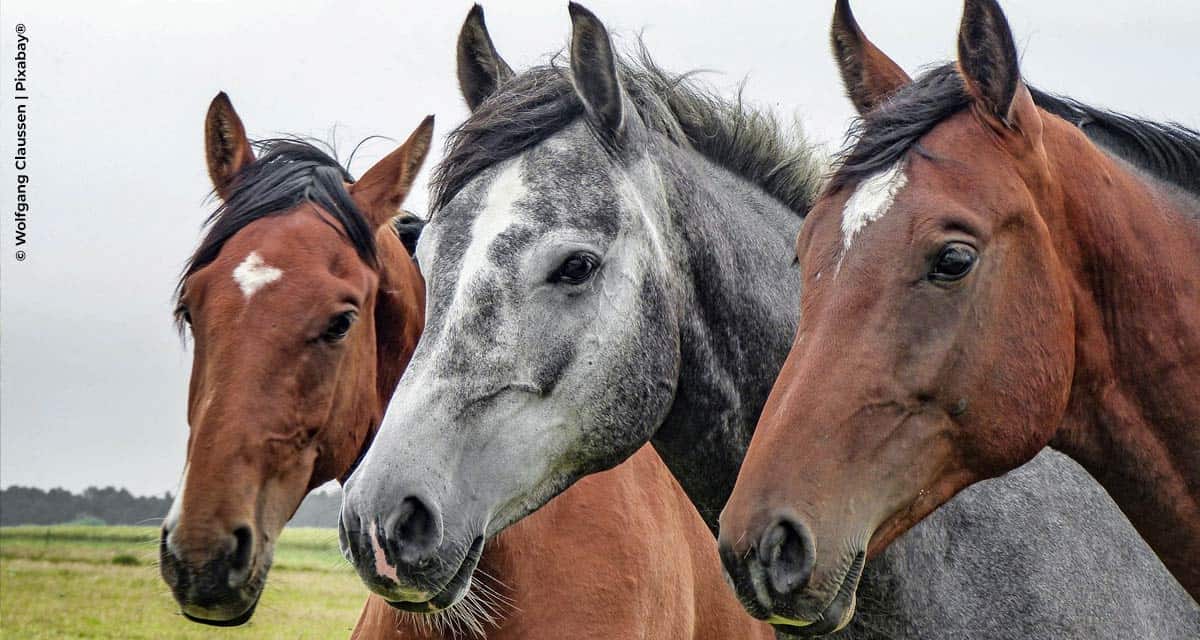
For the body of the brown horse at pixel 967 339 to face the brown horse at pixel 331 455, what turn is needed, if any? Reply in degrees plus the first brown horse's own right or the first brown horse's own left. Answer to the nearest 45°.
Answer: approximately 45° to the first brown horse's own right

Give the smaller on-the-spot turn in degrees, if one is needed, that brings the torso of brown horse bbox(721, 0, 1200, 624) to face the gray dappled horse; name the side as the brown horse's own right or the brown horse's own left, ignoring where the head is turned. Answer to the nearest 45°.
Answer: approximately 45° to the brown horse's own right

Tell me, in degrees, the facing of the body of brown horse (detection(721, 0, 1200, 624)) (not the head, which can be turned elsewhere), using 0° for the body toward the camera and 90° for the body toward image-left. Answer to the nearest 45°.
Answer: approximately 45°

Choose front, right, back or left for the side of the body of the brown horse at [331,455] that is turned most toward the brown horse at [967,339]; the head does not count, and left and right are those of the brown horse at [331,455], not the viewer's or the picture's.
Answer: left

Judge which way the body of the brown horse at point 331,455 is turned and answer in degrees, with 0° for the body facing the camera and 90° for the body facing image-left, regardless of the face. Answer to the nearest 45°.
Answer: approximately 45°

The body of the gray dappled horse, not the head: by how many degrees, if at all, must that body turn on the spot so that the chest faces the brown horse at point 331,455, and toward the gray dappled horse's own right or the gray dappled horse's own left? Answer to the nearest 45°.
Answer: approximately 45° to the gray dappled horse's own right
